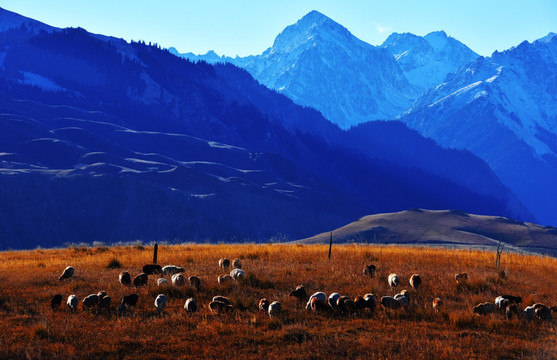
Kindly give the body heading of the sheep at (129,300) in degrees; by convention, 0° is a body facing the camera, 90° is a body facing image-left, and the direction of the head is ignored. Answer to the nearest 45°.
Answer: approximately 45°

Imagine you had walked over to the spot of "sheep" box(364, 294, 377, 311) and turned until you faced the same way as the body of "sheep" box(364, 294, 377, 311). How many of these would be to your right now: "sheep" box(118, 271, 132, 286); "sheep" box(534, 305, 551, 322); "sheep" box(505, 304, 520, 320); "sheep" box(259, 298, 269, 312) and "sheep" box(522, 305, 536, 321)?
2

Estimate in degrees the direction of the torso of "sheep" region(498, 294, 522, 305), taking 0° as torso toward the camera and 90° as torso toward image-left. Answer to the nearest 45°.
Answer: approximately 90°

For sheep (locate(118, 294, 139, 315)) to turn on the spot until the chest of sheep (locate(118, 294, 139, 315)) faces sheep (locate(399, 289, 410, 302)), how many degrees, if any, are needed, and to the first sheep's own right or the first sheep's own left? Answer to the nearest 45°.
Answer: approximately 135° to the first sheep's own left

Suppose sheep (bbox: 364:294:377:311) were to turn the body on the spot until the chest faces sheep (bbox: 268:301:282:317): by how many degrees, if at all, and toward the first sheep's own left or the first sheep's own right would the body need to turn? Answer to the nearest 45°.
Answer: approximately 90° to the first sheep's own right

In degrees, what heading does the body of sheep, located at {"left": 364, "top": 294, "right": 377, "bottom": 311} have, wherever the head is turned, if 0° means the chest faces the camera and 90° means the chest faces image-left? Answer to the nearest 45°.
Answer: approximately 0°

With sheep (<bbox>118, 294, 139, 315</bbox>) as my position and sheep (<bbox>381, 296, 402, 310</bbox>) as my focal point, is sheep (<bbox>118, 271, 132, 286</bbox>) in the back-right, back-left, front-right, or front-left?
back-left

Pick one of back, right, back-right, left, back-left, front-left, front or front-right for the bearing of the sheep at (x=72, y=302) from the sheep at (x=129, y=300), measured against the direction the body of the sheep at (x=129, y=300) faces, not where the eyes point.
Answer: front-right

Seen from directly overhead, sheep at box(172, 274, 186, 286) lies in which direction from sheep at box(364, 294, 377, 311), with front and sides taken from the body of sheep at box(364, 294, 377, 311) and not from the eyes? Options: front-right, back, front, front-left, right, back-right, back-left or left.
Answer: right
